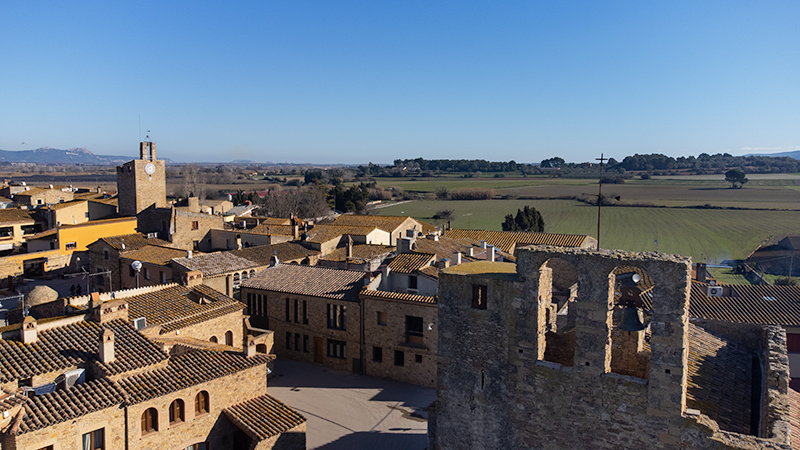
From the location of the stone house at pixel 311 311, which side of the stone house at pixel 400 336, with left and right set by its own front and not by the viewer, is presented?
right

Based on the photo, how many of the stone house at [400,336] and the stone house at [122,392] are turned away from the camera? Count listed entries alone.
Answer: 0

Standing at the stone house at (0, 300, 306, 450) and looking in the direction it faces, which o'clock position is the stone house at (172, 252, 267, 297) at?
the stone house at (172, 252, 267, 297) is roughly at 8 o'clock from the stone house at (0, 300, 306, 450).

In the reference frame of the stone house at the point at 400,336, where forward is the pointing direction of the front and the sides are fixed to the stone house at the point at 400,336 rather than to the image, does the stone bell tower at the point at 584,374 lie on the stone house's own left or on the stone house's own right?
on the stone house's own left

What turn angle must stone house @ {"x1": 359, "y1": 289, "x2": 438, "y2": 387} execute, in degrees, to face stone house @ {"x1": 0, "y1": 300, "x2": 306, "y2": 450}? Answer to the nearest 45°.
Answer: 0° — it already faces it

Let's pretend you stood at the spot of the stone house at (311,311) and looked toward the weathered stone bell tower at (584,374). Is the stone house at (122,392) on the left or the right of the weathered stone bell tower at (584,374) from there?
right

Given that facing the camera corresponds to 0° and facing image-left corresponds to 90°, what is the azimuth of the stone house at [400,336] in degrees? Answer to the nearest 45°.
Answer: approximately 45°

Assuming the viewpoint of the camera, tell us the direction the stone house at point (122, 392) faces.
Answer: facing the viewer and to the right of the viewer

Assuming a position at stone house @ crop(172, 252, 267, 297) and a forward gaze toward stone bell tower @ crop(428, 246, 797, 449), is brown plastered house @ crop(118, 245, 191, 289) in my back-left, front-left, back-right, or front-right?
back-right

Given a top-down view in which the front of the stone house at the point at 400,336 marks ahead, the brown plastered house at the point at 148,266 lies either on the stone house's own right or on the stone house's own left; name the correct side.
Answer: on the stone house's own right

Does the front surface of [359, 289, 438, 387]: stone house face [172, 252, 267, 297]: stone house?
no

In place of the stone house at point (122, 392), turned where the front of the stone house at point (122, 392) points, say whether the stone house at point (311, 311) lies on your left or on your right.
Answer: on your left
